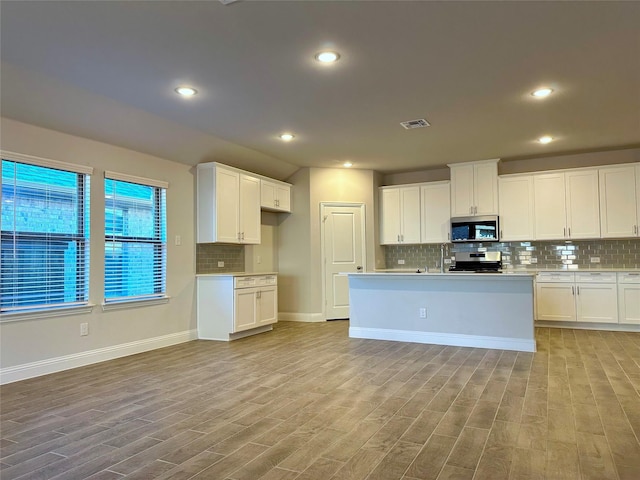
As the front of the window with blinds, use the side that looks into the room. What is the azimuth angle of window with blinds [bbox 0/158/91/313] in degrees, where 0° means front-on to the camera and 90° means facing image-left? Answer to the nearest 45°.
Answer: approximately 315°

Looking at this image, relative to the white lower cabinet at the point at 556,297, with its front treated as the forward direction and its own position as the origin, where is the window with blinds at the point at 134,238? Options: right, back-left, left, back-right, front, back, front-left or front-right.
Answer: front-right

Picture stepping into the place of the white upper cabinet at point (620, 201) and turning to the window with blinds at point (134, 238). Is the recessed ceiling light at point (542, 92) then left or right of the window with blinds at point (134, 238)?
left

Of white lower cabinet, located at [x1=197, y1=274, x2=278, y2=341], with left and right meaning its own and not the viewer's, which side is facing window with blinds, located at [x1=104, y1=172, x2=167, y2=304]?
right

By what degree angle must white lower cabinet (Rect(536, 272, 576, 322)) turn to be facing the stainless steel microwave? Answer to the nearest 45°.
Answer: approximately 90° to its right

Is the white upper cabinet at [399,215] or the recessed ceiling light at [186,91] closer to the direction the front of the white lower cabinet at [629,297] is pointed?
the recessed ceiling light

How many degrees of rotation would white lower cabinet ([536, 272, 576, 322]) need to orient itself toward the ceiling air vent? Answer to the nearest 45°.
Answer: approximately 45° to its right

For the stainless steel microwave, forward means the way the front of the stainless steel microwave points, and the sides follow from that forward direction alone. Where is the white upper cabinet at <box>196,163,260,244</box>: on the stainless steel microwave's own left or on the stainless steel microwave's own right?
on the stainless steel microwave's own right

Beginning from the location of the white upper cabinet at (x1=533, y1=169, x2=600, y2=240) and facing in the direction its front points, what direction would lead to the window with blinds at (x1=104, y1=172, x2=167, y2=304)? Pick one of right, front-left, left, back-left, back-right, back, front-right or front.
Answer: front-right

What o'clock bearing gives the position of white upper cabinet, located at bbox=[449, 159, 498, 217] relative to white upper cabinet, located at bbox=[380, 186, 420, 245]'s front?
white upper cabinet, located at bbox=[449, 159, 498, 217] is roughly at 10 o'clock from white upper cabinet, located at bbox=[380, 186, 420, 245].

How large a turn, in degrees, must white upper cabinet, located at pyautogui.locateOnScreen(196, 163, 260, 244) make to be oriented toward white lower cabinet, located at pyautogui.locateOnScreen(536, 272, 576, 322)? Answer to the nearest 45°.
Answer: approximately 45° to its left
